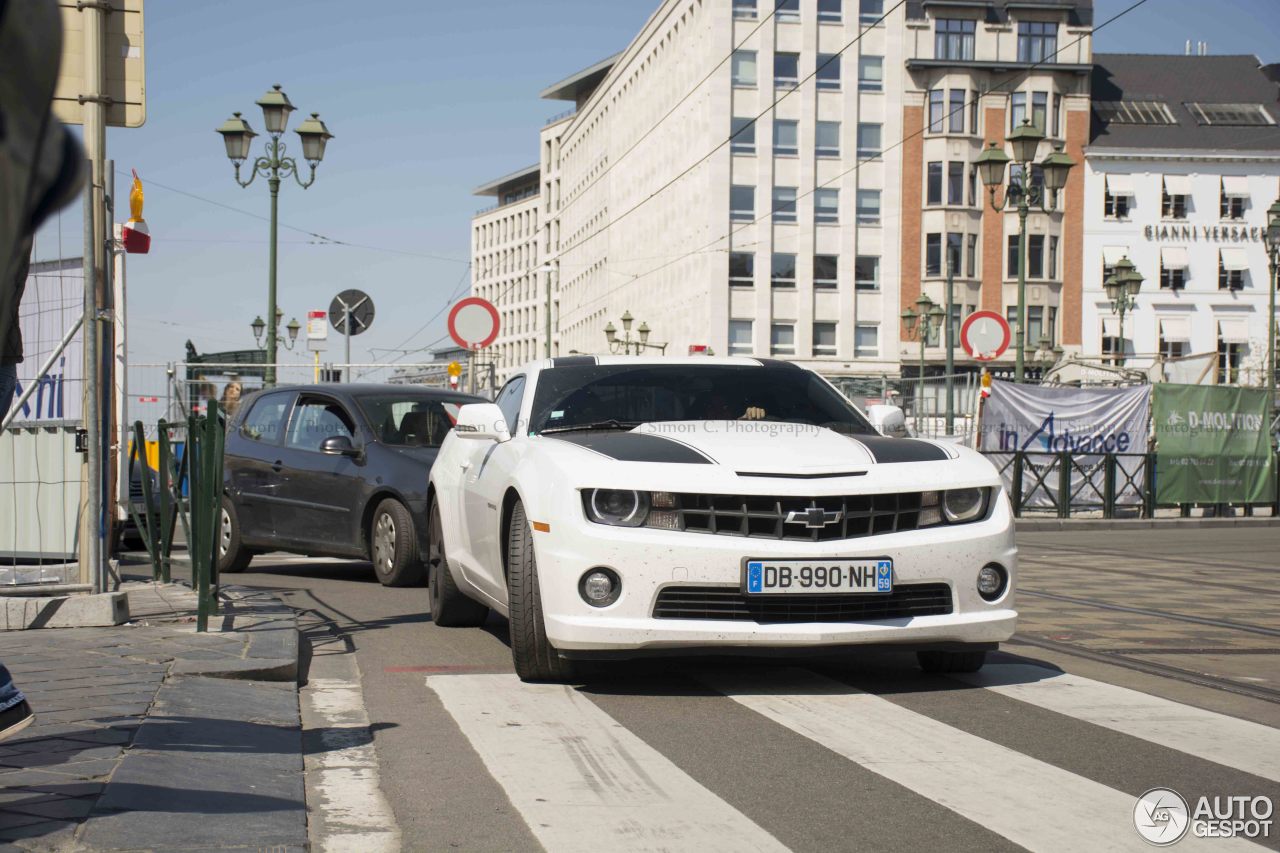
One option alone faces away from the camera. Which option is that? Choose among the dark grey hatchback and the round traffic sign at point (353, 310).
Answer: the round traffic sign

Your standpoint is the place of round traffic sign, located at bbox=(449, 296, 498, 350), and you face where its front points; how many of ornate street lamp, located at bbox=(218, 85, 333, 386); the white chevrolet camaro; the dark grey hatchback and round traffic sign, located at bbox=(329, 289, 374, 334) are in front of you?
2

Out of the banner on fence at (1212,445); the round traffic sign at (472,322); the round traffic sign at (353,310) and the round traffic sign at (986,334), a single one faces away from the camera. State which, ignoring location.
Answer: the round traffic sign at (353,310)

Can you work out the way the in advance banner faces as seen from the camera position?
facing the viewer

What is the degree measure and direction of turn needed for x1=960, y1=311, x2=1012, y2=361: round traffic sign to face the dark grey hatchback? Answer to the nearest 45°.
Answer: approximately 45° to its right

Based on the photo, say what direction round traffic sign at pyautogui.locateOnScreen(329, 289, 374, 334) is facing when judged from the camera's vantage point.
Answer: facing away from the viewer

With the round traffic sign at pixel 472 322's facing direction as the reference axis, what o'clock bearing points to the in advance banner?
The in advance banner is roughly at 8 o'clock from the round traffic sign.

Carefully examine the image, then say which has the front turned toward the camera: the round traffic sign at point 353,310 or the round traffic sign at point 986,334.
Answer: the round traffic sign at point 986,334

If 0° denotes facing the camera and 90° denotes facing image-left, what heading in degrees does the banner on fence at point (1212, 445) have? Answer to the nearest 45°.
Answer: approximately 0°

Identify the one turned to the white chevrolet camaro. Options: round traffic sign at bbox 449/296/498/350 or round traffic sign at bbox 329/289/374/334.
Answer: round traffic sign at bbox 449/296/498/350

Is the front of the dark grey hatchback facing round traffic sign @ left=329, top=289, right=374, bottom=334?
no

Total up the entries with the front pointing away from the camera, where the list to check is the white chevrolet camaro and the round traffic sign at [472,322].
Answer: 0

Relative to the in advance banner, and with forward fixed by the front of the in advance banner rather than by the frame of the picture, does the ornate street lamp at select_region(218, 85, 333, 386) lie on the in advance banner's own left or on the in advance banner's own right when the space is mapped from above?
on the in advance banner's own right

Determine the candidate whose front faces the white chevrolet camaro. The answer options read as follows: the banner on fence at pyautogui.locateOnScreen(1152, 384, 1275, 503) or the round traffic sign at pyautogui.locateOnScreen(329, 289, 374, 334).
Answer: the banner on fence

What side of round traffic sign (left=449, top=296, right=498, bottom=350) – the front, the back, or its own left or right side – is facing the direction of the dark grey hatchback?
front

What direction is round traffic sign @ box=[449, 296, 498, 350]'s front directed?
toward the camera

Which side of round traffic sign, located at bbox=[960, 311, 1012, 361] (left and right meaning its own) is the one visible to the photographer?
front
